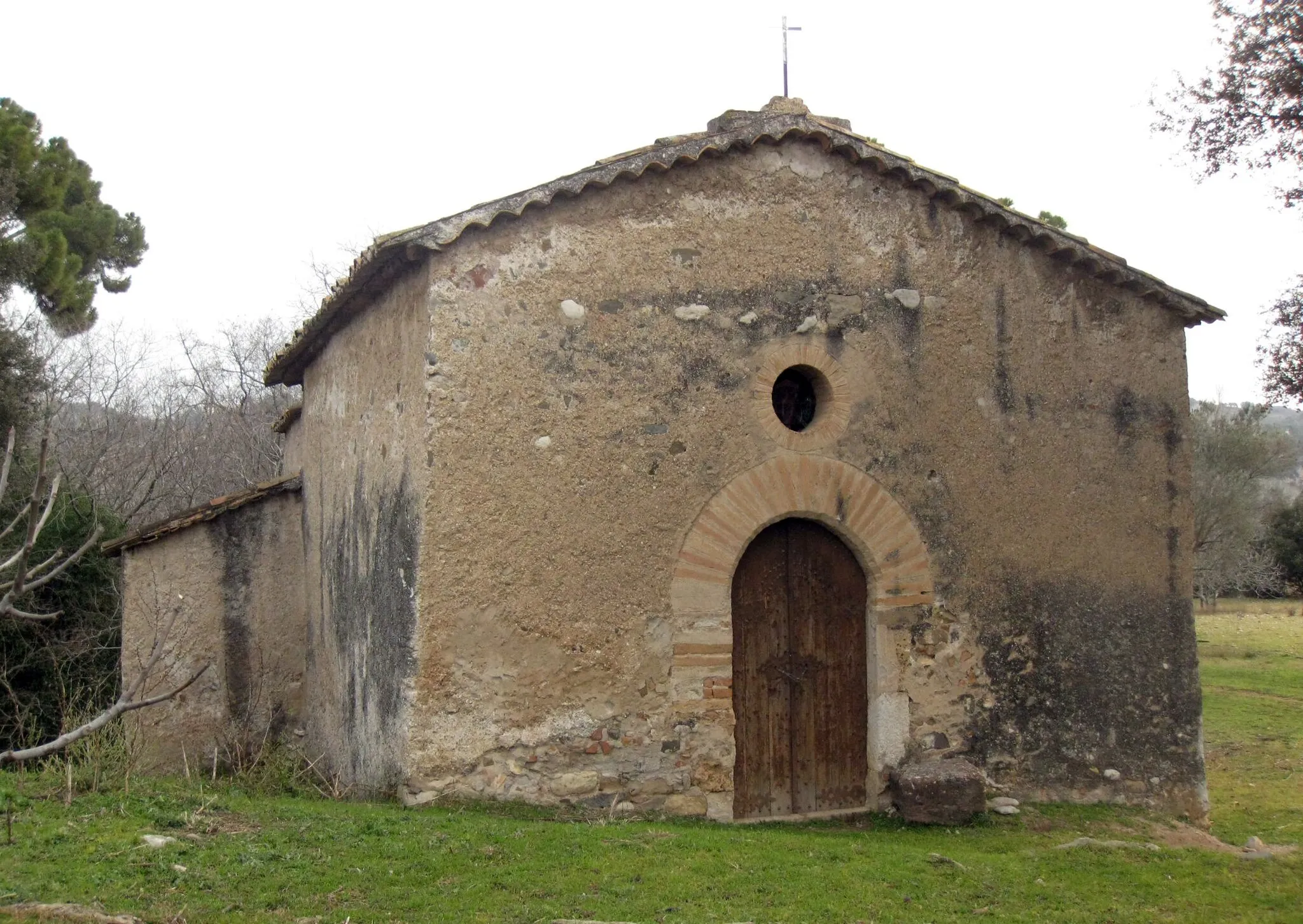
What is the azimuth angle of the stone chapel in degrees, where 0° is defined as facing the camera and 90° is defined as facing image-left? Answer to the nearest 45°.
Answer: approximately 0°

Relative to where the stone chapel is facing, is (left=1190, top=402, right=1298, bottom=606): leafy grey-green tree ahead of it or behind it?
behind

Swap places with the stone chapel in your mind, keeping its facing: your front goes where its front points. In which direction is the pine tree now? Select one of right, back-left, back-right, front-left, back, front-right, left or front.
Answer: back-right
